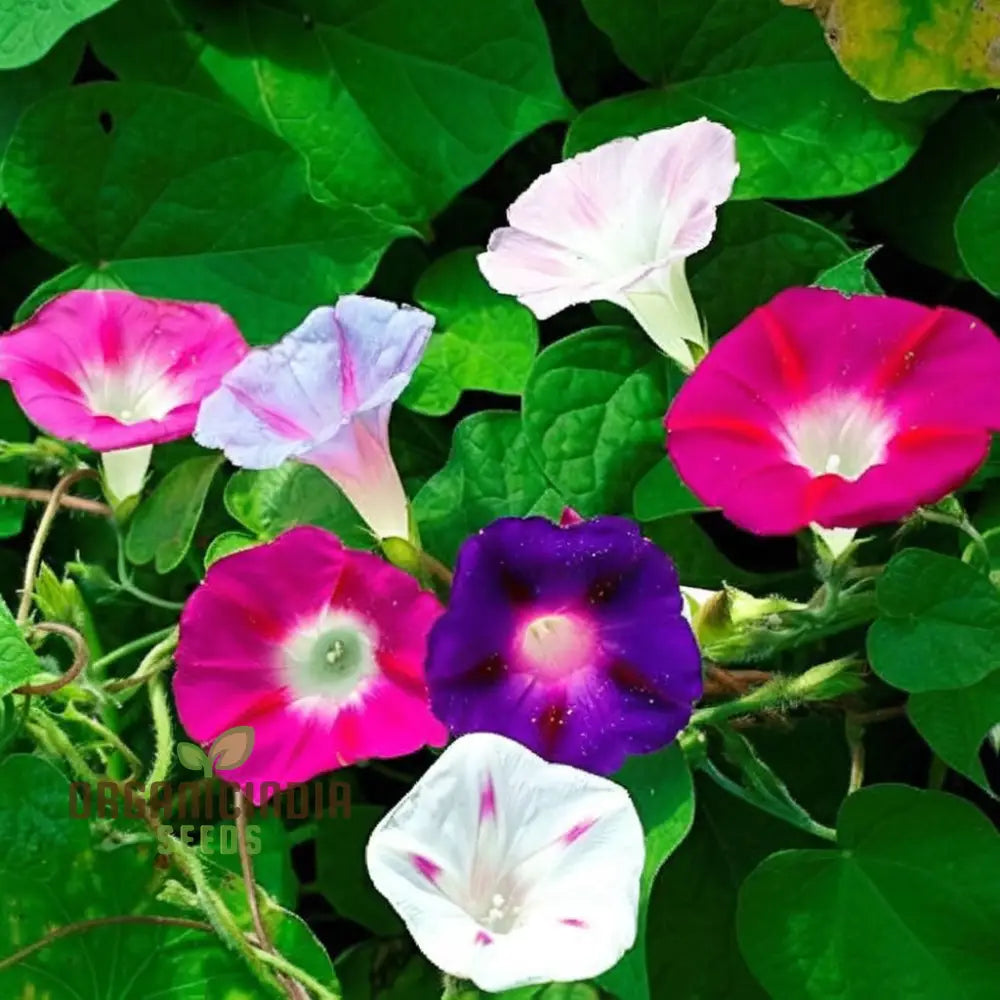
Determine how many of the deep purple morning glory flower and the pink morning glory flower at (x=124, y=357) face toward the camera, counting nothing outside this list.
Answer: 2

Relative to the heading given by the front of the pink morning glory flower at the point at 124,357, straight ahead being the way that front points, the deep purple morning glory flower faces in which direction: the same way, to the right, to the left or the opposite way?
the same way

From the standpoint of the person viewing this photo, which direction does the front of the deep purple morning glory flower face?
facing the viewer

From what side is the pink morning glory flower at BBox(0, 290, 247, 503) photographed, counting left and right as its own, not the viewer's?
front
